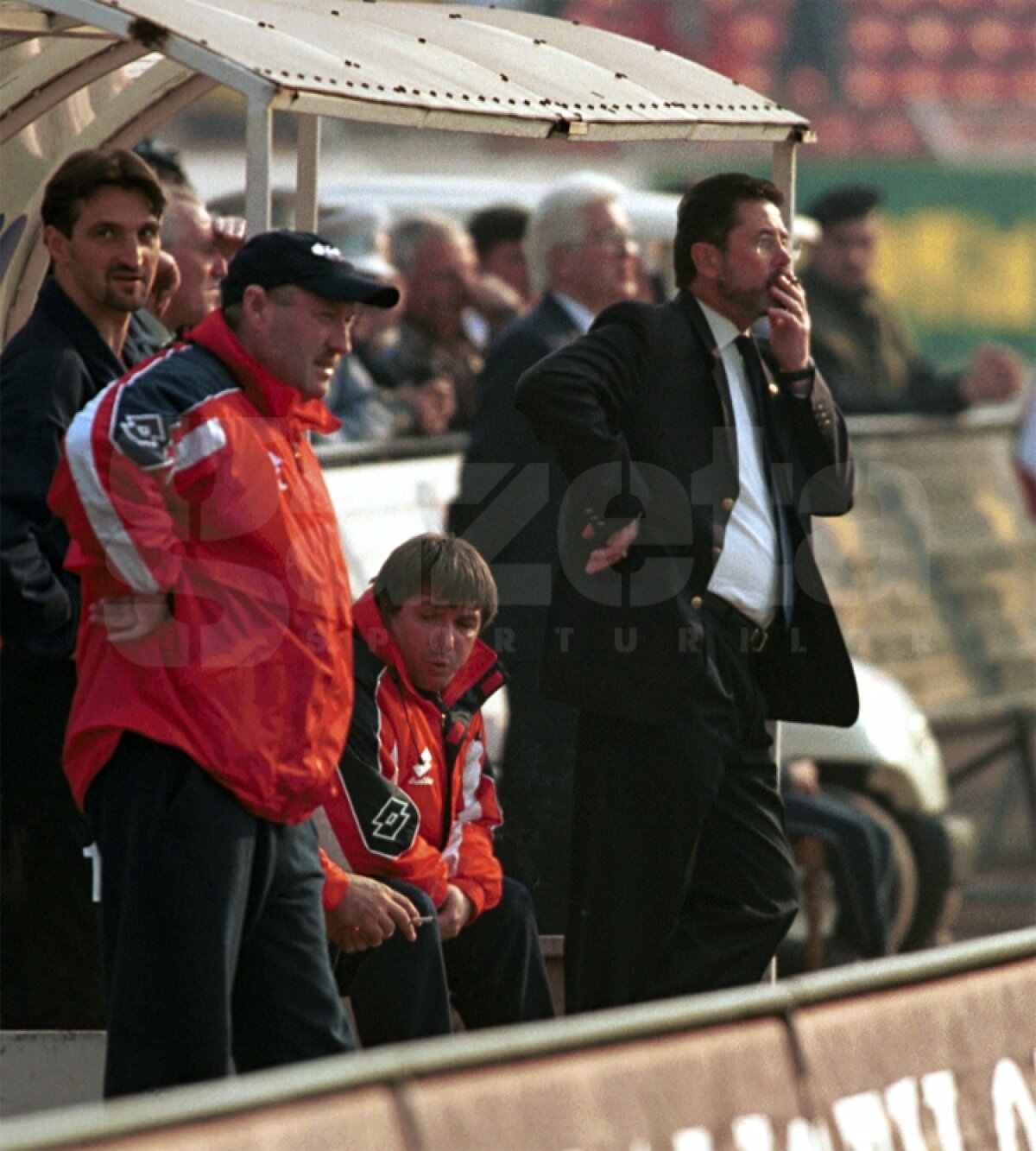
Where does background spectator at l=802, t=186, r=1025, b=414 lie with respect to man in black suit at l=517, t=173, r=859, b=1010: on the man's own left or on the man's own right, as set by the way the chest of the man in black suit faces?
on the man's own left

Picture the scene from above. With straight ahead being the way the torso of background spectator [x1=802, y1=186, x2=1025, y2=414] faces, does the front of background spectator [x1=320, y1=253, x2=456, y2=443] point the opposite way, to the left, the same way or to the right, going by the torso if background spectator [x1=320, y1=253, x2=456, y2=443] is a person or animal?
the same way

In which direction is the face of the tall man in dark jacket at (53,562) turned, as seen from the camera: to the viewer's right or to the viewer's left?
to the viewer's right

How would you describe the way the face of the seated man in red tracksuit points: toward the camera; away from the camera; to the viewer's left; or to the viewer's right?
toward the camera

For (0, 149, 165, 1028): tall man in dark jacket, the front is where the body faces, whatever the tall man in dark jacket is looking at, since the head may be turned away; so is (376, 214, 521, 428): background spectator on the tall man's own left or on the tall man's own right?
on the tall man's own left

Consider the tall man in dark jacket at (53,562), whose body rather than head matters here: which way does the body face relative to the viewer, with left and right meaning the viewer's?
facing the viewer and to the right of the viewer

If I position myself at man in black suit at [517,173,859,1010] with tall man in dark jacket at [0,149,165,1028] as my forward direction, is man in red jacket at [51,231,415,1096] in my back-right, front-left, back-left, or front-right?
front-left
